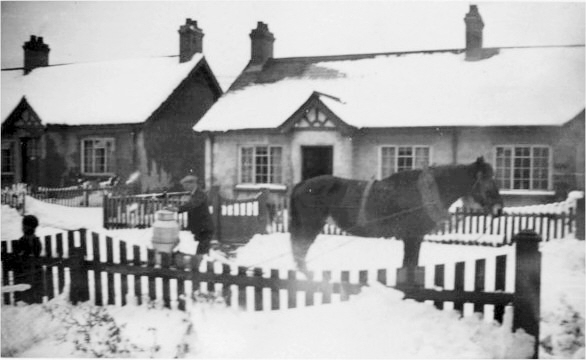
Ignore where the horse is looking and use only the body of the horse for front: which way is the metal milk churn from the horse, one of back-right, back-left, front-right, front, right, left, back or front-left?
back

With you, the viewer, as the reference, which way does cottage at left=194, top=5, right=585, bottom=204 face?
facing the viewer

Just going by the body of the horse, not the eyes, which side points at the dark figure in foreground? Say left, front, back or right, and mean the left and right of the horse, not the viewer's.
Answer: back

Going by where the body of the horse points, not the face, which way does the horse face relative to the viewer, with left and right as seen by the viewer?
facing to the right of the viewer

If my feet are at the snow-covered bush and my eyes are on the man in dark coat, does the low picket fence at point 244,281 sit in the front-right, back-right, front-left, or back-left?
front-right

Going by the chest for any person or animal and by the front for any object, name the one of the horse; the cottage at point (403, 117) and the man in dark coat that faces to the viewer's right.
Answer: the horse

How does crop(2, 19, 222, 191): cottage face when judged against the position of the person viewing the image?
facing the viewer and to the left of the viewer

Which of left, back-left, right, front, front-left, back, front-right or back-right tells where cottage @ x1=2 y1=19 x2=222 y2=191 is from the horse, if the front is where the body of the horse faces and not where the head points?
back

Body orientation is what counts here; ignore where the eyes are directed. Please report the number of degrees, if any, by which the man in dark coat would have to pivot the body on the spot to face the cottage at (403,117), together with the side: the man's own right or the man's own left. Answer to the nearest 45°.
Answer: approximately 180°
